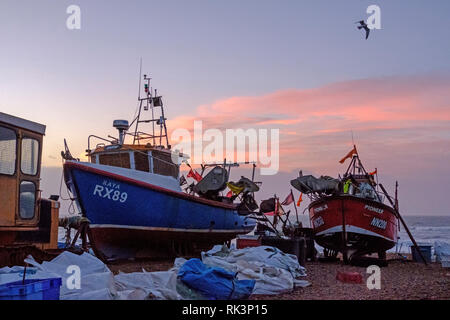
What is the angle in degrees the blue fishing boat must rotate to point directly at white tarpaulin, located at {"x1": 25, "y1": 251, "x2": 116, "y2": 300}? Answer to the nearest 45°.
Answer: approximately 45° to its left

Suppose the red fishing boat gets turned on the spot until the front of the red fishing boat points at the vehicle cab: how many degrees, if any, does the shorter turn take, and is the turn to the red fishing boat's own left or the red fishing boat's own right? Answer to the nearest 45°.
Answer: approximately 45° to the red fishing boat's own right

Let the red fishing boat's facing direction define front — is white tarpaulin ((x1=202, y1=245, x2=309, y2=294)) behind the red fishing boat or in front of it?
in front

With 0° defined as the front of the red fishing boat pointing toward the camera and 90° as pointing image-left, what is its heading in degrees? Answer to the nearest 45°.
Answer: approximately 0°

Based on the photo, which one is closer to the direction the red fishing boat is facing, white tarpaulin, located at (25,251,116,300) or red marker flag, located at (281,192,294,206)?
the white tarpaulin

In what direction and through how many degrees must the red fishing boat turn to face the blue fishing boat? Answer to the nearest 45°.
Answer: approximately 45° to its right
